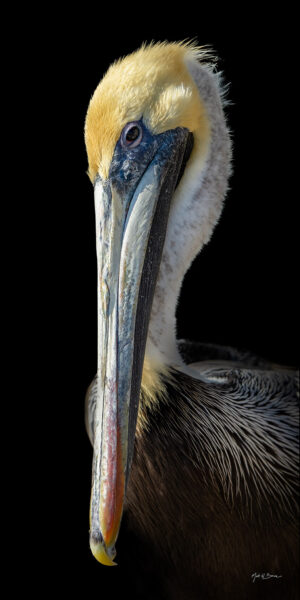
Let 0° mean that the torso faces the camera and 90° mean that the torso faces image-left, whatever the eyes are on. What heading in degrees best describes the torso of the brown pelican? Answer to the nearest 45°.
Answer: approximately 45°
